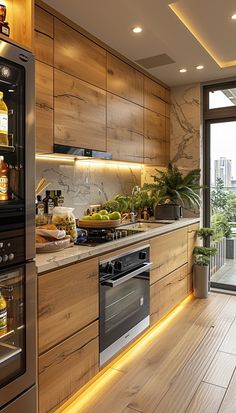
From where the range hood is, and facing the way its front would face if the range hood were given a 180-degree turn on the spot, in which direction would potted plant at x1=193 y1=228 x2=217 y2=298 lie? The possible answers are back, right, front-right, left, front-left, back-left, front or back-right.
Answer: right

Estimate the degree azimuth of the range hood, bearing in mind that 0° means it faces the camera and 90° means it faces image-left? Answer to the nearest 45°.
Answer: approximately 315°

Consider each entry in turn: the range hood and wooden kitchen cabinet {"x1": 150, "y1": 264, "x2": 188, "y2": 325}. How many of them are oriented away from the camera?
0

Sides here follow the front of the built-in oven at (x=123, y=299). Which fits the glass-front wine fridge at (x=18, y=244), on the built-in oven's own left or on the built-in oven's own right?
on the built-in oven's own right

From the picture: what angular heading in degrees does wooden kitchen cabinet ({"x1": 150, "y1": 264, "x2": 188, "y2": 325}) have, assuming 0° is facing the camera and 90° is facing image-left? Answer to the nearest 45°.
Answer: approximately 315°

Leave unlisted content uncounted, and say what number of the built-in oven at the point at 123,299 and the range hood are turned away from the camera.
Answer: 0

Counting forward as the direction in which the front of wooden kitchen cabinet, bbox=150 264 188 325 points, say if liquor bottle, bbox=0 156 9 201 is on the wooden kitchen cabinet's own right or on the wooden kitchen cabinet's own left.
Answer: on the wooden kitchen cabinet's own right

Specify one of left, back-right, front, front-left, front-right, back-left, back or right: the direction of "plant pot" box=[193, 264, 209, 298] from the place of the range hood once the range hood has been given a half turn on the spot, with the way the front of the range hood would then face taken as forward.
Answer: right

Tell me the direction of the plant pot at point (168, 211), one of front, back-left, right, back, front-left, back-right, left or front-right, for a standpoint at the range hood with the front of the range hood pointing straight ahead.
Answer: left

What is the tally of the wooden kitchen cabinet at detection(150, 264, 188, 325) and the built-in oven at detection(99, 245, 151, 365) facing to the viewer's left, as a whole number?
0
